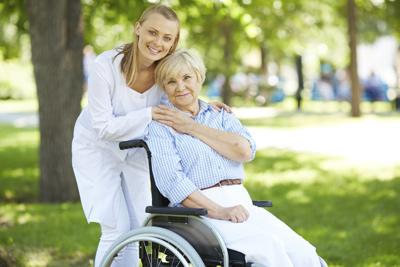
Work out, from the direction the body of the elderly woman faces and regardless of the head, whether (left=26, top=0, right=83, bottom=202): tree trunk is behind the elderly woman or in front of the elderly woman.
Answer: behind

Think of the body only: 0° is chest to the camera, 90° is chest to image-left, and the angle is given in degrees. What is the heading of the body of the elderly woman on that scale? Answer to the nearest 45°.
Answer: approximately 315°

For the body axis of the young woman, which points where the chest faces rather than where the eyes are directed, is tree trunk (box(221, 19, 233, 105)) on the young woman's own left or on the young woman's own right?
on the young woman's own left

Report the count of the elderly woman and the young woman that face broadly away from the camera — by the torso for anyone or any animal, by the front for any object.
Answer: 0

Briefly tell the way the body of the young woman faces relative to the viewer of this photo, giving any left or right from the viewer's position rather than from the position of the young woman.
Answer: facing the viewer and to the right of the viewer

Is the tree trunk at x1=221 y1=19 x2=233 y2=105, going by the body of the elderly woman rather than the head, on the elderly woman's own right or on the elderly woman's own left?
on the elderly woman's own left

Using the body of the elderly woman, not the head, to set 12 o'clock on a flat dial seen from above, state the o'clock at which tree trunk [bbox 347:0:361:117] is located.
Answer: The tree trunk is roughly at 8 o'clock from the elderly woman.
